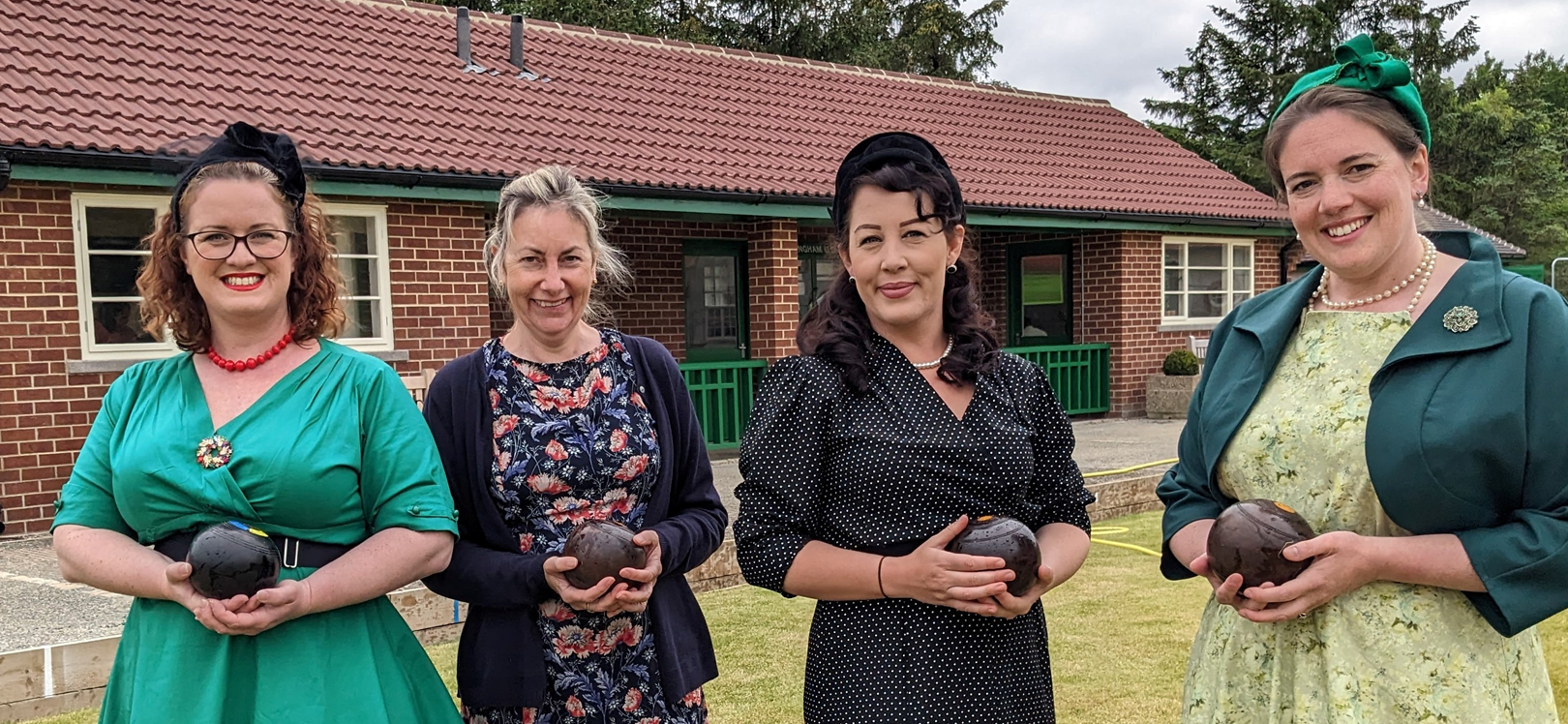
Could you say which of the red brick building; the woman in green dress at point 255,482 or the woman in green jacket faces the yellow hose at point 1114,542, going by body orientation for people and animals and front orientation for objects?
the red brick building

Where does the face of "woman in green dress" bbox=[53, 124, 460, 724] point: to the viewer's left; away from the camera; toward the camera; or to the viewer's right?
toward the camera

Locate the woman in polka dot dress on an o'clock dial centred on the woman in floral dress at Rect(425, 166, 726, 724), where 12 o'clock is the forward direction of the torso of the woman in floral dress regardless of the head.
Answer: The woman in polka dot dress is roughly at 10 o'clock from the woman in floral dress.

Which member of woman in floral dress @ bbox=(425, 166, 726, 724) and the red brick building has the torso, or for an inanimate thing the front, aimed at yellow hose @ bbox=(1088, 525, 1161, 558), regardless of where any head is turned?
the red brick building

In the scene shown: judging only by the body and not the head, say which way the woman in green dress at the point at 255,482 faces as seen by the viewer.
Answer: toward the camera

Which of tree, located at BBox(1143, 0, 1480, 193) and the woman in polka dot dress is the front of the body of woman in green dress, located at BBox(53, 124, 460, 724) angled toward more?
the woman in polka dot dress

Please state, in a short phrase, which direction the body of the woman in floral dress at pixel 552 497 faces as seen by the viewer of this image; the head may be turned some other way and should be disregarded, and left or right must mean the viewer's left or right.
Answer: facing the viewer

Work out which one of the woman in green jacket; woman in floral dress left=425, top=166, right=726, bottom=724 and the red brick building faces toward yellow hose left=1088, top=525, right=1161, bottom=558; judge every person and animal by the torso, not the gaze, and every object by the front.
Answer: the red brick building

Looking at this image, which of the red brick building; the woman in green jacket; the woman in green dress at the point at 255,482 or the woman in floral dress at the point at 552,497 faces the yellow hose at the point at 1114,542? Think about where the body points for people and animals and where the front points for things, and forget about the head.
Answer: the red brick building

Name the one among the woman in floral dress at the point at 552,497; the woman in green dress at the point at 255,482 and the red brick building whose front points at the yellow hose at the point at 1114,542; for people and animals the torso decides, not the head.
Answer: the red brick building

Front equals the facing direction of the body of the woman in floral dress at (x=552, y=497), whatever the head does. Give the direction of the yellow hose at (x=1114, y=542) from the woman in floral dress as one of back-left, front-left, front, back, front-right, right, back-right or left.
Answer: back-left

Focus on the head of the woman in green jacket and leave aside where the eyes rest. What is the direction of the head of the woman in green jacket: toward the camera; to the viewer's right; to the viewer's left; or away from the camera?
toward the camera

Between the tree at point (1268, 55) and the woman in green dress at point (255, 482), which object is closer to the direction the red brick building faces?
the woman in green dress

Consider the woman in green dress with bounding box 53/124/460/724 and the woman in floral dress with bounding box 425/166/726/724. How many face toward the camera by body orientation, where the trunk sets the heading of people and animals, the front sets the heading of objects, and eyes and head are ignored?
2
